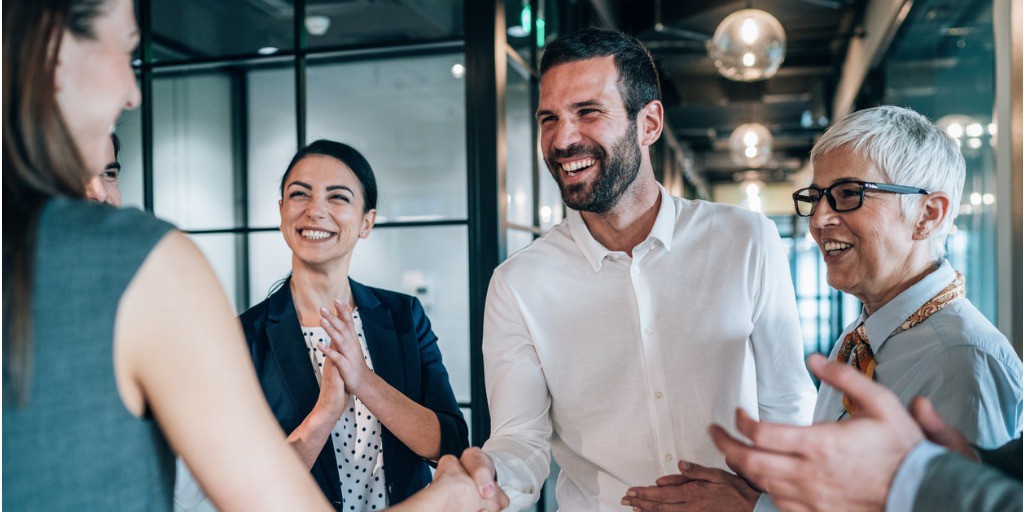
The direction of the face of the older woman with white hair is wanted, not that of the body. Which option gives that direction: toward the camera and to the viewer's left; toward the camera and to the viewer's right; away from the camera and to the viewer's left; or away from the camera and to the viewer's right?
toward the camera and to the viewer's left

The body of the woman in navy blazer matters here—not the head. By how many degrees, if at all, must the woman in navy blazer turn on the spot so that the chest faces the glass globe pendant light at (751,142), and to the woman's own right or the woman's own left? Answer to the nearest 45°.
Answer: approximately 135° to the woman's own left

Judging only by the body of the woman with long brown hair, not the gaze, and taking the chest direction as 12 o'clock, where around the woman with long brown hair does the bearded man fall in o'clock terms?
The bearded man is roughly at 12 o'clock from the woman with long brown hair.

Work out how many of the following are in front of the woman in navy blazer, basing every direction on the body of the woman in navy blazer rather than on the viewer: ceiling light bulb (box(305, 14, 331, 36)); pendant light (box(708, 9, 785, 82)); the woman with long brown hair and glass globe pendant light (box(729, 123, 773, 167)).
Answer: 1

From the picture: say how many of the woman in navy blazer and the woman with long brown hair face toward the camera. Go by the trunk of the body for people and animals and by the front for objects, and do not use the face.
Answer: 1

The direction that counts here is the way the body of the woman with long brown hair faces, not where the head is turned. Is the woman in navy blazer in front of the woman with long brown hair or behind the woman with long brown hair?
in front

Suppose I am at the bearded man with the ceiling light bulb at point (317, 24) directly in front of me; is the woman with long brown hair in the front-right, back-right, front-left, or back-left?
back-left

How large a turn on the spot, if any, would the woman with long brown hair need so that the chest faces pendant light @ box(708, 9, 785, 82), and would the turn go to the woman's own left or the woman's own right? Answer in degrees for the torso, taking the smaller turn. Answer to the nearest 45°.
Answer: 0° — they already face it

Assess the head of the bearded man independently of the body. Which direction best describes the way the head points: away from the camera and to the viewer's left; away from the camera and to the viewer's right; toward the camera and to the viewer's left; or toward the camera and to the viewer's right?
toward the camera and to the viewer's left

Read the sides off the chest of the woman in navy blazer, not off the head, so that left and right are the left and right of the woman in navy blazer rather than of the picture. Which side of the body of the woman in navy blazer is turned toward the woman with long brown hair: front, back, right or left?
front

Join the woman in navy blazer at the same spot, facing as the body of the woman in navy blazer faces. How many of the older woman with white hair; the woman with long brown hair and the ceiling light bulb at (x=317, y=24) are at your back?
1

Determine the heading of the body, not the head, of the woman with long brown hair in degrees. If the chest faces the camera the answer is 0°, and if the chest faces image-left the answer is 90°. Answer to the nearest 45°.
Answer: approximately 225°

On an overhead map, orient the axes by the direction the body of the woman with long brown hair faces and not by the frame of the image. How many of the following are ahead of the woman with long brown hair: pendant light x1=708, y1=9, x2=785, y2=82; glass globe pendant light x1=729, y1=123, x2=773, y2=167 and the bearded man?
3

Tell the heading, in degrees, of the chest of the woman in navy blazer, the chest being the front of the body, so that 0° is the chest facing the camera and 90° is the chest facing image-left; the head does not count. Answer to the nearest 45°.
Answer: approximately 0°
